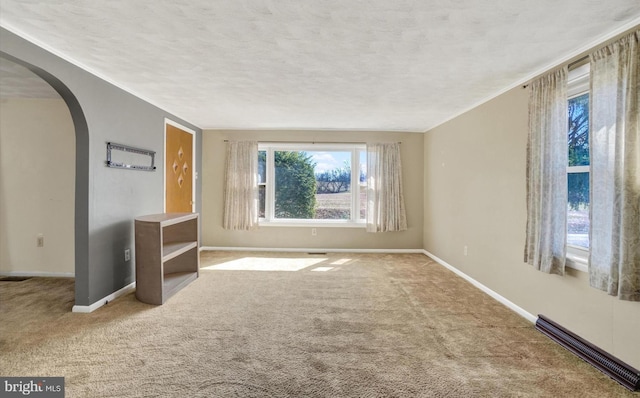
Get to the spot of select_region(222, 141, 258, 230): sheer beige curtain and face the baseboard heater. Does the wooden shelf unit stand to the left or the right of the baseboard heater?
right

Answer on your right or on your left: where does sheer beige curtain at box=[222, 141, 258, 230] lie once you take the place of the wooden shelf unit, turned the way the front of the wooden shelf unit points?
on your left

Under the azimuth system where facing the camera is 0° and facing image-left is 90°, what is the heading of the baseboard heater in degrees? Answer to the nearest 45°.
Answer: approximately 45°

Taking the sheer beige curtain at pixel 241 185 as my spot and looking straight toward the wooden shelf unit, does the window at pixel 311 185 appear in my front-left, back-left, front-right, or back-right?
back-left

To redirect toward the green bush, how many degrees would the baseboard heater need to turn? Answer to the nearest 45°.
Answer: approximately 45° to its right

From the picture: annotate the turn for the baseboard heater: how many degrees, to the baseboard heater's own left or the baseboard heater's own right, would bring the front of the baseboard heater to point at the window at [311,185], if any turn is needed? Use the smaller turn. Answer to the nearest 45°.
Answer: approximately 45° to the baseboard heater's own right

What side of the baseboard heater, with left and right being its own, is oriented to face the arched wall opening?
front

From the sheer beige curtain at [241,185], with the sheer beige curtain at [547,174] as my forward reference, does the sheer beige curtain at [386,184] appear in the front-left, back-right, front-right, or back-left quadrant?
front-left

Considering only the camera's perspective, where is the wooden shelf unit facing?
facing the viewer and to the right of the viewer

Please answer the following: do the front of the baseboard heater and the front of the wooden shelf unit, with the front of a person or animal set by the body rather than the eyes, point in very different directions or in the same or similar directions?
very different directions

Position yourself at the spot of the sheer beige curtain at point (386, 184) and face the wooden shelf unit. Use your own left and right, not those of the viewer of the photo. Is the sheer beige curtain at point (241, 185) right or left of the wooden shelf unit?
right

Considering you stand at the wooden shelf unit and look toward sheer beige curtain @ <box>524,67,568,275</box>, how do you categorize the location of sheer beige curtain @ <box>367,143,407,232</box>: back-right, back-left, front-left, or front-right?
front-left

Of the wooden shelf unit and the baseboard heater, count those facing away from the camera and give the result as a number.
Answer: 0

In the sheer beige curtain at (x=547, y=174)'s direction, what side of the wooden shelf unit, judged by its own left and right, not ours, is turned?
front

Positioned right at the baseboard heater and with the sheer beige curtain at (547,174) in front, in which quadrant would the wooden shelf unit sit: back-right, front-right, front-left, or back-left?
front-left

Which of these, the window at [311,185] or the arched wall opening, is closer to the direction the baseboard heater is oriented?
the arched wall opening
